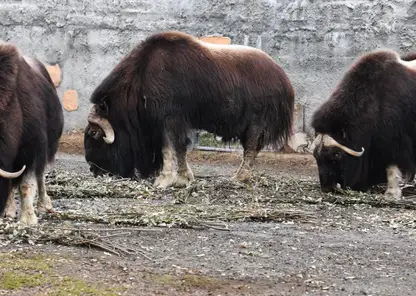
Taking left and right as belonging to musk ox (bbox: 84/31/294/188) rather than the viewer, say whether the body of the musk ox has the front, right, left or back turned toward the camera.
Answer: left

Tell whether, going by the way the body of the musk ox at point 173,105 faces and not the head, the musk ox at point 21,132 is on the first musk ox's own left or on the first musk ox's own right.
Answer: on the first musk ox's own left

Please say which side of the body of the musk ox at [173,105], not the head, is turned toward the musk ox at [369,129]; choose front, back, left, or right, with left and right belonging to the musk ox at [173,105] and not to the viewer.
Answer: back

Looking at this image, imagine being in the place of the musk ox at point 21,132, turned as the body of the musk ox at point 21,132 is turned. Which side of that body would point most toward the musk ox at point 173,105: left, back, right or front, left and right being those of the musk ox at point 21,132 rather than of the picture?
back

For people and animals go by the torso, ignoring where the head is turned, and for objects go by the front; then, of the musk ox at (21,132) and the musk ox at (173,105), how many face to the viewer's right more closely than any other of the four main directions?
0

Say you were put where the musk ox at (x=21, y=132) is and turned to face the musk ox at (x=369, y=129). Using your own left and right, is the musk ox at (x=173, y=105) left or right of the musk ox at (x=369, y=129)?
left

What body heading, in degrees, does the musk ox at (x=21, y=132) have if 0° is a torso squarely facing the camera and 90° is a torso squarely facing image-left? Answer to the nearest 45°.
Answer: approximately 45°

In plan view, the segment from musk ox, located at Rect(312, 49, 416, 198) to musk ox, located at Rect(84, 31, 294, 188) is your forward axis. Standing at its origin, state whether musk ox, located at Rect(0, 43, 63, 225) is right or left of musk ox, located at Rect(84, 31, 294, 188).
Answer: left
